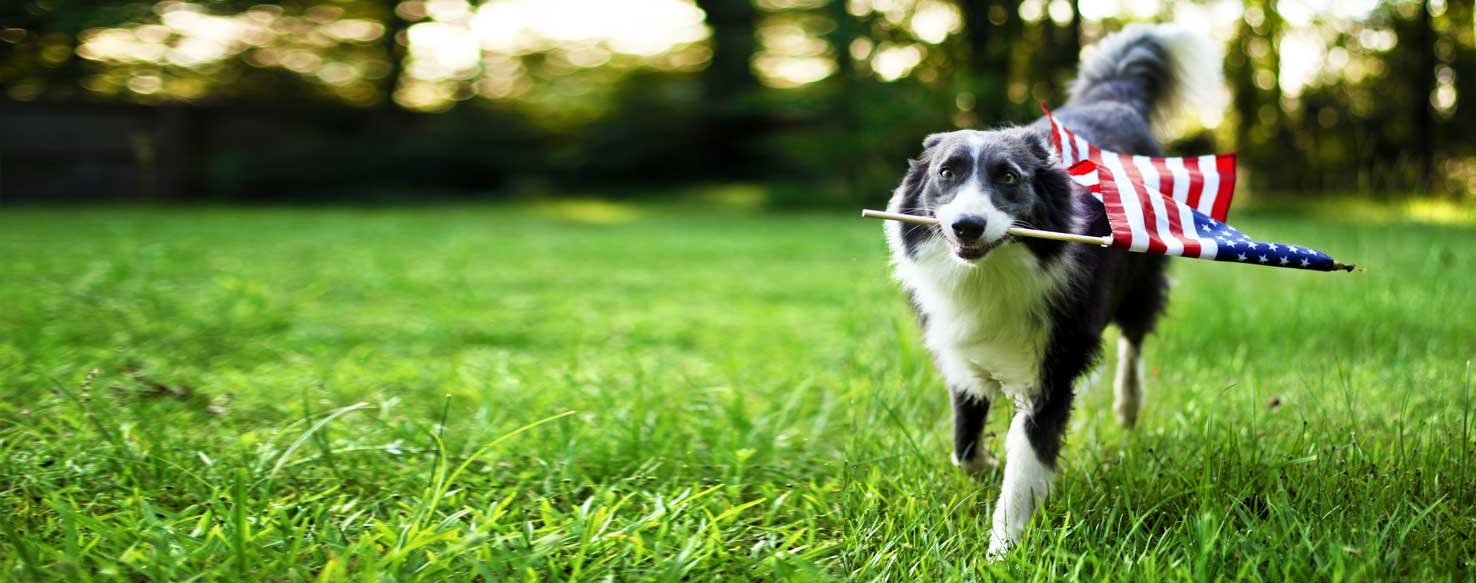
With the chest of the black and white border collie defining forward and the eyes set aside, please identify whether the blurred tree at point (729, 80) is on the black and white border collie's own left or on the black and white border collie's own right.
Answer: on the black and white border collie's own right

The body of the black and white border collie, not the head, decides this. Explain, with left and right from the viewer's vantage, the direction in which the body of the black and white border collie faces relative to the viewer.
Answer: facing the viewer and to the left of the viewer

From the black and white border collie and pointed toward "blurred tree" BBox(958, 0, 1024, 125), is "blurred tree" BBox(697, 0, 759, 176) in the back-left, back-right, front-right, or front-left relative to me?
front-left

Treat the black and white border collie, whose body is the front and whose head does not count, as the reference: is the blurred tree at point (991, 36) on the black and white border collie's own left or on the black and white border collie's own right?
on the black and white border collie's own right

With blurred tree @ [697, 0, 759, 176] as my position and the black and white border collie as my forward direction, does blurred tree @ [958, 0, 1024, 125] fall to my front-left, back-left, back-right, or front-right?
front-left

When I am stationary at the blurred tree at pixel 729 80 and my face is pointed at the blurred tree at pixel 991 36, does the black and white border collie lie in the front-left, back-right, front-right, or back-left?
front-right
